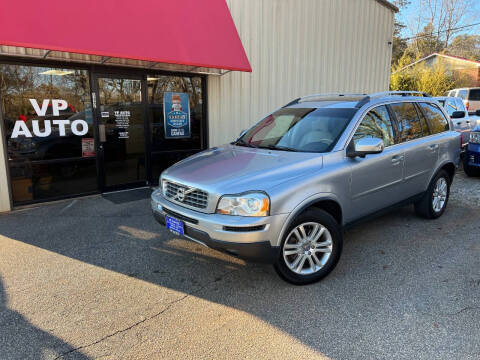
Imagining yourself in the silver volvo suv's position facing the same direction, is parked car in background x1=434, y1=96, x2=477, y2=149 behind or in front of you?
behind

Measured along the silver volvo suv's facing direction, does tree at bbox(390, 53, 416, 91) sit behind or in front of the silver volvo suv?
behind

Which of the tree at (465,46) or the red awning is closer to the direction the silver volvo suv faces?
the red awning

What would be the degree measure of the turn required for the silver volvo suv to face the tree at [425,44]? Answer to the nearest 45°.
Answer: approximately 135° to its right

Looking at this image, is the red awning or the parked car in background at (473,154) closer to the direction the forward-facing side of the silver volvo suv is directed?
the red awning

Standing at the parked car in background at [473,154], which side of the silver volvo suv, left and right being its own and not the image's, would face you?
back

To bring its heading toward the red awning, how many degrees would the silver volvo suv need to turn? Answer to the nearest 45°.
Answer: approximately 90° to its right

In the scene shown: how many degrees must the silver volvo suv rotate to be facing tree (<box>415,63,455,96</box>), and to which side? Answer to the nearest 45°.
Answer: approximately 135° to its right

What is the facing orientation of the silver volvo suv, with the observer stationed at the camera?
facing the viewer and to the left of the viewer

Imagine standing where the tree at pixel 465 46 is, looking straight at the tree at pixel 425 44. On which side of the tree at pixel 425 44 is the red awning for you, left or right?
left

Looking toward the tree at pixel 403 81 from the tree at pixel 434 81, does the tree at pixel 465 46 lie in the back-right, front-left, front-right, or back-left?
back-right
